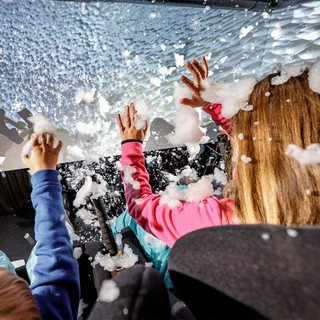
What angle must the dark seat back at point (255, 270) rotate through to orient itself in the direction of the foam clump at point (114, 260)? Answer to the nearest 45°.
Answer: approximately 45° to its left

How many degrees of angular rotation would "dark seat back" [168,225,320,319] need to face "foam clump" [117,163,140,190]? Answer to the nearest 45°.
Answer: approximately 45° to its left

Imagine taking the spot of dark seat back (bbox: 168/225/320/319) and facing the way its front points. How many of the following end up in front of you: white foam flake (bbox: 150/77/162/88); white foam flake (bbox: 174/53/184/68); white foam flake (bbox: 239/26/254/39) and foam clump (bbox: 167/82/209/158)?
4

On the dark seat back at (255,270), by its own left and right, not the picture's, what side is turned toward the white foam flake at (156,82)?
front

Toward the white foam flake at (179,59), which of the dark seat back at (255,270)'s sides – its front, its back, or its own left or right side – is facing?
front

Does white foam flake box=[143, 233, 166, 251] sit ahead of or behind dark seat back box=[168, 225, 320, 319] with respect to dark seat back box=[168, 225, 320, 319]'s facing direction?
ahead

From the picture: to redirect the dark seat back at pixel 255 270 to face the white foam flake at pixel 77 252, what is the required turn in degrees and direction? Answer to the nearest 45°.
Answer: approximately 45° to its left

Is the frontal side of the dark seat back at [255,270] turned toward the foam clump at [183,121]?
yes

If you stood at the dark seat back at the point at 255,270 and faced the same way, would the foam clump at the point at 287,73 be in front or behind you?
in front

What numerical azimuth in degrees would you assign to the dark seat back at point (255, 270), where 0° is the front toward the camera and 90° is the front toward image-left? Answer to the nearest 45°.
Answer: approximately 180°
